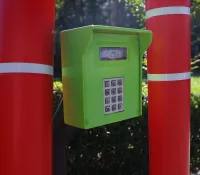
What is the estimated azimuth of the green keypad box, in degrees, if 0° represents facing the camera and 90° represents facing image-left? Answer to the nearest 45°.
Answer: approximately 315°

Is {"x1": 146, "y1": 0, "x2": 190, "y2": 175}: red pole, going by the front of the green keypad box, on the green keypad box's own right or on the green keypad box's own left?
on the green keypad box's own left
